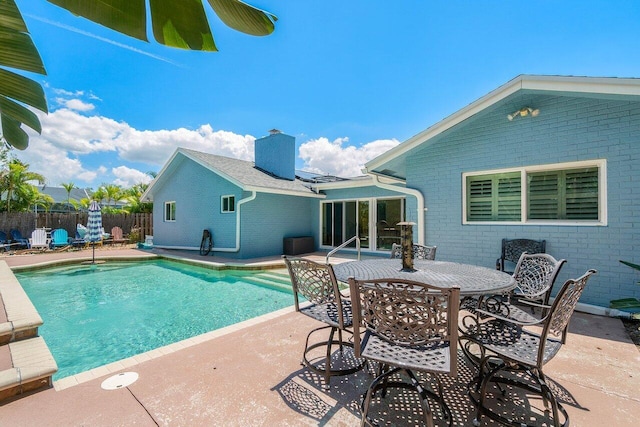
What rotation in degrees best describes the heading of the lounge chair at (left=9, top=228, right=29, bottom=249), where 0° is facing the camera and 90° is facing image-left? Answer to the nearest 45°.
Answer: approximately 315°

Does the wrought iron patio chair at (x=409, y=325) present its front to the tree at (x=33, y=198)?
no

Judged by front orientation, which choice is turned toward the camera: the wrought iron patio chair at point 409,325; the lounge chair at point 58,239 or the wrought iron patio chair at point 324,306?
the lounge chair

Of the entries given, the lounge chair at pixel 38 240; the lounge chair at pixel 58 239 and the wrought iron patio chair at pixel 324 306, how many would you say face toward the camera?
2

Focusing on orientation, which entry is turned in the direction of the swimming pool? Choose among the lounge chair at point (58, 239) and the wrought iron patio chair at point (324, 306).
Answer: the lounge chair

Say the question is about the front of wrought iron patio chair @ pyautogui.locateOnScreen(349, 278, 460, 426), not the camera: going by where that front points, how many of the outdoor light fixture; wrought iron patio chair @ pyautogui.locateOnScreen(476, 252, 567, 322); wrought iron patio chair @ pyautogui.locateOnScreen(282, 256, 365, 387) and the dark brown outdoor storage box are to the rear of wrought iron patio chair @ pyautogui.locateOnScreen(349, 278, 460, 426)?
0

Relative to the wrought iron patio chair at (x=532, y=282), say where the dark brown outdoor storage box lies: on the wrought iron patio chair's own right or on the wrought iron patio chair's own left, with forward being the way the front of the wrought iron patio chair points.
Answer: on the wrought iron patio chair's own right

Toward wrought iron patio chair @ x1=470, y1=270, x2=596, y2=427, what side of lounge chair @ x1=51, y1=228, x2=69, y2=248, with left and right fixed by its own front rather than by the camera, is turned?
front

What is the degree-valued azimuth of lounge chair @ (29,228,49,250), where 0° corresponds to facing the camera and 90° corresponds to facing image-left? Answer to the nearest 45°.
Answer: approximately 0°

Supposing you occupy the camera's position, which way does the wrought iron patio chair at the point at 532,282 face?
facing the viewer and to the left of the viewer

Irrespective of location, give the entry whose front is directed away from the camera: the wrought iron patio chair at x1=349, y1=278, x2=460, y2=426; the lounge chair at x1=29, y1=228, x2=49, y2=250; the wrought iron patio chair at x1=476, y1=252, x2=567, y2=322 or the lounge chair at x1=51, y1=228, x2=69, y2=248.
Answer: the wrought iron patio chair at x1=349, y1=278, x2=460, y2=426

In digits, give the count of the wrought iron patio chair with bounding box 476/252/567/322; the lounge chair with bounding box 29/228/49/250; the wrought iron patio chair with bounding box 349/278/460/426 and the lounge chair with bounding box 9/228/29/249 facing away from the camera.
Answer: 1

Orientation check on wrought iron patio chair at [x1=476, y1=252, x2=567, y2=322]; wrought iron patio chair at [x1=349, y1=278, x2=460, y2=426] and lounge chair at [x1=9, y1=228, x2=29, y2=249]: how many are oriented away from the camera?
1

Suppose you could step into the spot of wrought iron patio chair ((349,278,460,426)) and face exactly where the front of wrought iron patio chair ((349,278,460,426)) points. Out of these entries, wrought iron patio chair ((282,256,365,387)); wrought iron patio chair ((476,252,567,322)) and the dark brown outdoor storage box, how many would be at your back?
0

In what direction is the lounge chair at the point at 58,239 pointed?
toward the camera

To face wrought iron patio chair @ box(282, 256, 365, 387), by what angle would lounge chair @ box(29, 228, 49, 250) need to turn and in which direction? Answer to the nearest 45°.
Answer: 0° — it already faces it

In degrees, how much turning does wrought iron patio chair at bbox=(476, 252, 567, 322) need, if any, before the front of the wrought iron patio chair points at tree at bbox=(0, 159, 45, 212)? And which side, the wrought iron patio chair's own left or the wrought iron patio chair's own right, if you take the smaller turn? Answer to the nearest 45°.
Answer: approximately 45° to the wrought iron patio chair's own right

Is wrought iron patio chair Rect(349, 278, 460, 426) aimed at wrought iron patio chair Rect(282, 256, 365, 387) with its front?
no
